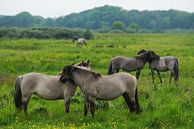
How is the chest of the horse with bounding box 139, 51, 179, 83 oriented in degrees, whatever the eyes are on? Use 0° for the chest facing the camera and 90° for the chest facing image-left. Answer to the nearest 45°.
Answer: approximately 90°

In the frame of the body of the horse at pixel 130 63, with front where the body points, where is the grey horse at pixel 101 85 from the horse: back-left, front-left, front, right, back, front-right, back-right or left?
right

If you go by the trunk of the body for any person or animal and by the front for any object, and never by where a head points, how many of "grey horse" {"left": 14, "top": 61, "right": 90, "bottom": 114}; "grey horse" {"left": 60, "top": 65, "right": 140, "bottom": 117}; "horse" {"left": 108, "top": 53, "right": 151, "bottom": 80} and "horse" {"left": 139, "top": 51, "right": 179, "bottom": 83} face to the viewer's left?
2

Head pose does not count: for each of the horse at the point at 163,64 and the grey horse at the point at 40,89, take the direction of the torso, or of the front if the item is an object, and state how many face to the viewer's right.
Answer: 1

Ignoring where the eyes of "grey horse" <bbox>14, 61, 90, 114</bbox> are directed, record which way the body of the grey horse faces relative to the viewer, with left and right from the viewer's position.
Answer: facing to the right of the viewer

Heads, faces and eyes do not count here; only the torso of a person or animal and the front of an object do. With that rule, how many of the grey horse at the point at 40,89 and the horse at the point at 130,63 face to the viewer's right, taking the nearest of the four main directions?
2

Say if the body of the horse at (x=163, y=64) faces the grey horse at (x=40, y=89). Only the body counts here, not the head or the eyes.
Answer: no

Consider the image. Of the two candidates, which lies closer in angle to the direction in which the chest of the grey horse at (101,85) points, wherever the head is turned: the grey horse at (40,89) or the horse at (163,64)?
the grey horse

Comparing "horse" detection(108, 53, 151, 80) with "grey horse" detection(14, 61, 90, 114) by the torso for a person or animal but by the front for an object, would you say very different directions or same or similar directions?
same or similar directions

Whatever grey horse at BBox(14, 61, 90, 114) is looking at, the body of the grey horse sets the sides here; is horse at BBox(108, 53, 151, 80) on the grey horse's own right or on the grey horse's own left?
on the grey horse's own left

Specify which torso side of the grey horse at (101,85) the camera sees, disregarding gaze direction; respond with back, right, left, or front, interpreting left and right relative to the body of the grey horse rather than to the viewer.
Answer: left

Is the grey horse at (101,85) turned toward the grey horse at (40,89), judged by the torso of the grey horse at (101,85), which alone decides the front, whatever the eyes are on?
yes

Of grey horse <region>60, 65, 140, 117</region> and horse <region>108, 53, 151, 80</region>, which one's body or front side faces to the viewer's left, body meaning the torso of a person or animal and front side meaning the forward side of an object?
the grey horse

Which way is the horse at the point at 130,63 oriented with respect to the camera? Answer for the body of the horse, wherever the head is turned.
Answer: to the viewer's right

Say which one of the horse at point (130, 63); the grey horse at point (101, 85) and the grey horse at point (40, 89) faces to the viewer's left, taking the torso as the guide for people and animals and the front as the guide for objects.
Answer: the grey horse at point (101, 85)

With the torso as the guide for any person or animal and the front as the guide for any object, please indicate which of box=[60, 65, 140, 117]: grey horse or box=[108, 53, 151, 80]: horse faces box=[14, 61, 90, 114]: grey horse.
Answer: box=[60, 65, 140, 117]: grey horse
